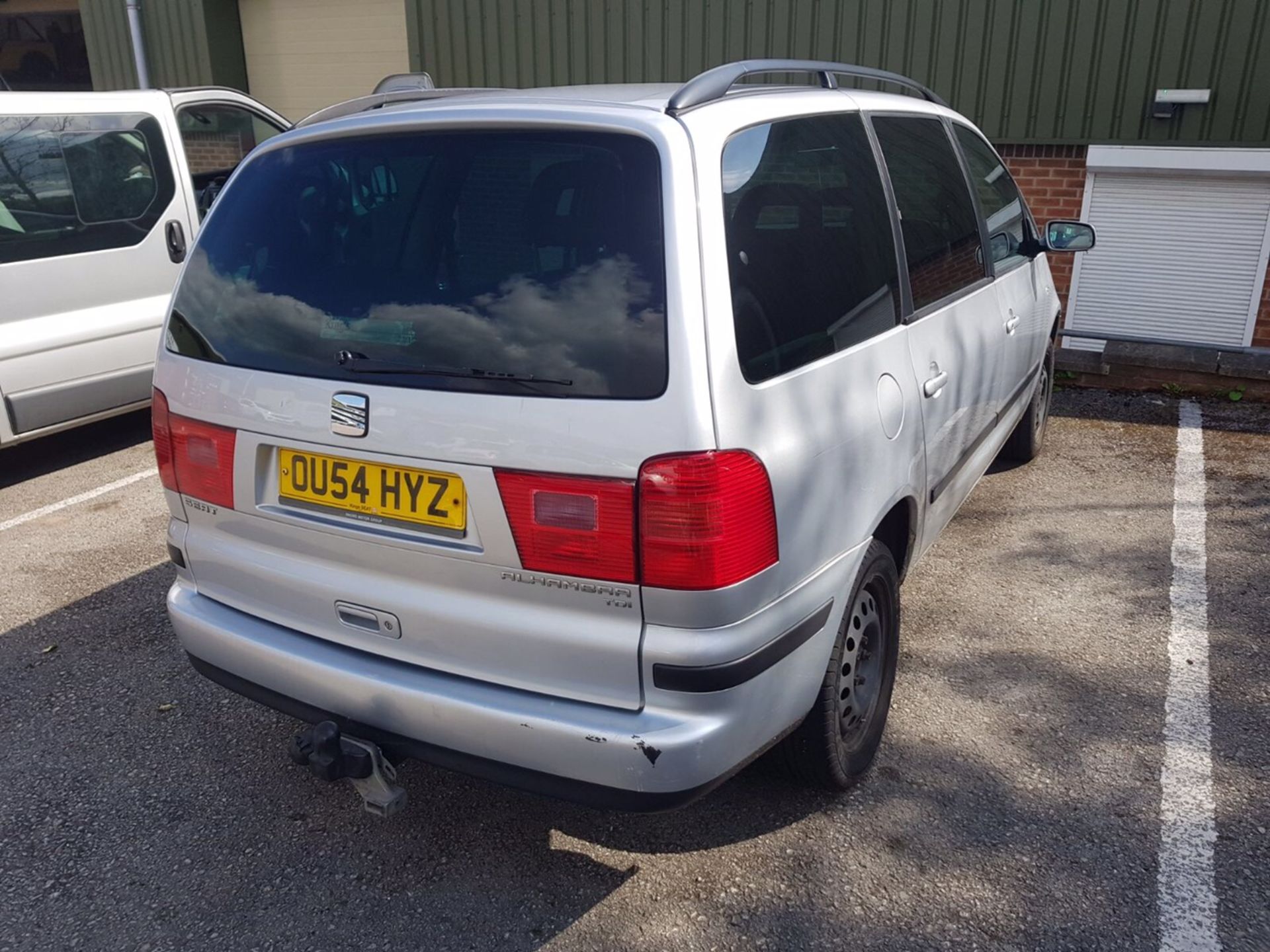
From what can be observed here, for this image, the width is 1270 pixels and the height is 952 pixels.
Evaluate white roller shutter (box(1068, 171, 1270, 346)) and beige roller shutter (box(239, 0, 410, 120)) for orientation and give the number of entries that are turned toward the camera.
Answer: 2

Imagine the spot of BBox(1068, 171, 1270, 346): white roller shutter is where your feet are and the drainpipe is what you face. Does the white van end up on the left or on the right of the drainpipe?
left

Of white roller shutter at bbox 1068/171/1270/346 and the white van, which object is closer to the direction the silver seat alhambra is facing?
the white roller shutter

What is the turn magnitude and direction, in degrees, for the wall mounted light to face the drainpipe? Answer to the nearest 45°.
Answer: approximately 90° to its right

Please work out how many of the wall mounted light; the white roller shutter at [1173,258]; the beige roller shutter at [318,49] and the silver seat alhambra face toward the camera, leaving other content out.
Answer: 3

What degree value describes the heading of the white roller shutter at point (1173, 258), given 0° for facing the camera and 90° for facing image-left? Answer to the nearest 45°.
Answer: approximately 0°

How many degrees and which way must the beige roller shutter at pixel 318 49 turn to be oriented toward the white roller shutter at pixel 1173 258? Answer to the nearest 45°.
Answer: approximately 45° to its left

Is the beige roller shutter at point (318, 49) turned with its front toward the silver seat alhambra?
yes

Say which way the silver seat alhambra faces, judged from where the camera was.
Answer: facing away from the viewer and to the right of the viewer

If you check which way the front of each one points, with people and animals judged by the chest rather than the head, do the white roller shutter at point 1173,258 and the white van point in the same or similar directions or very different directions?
very different directions
